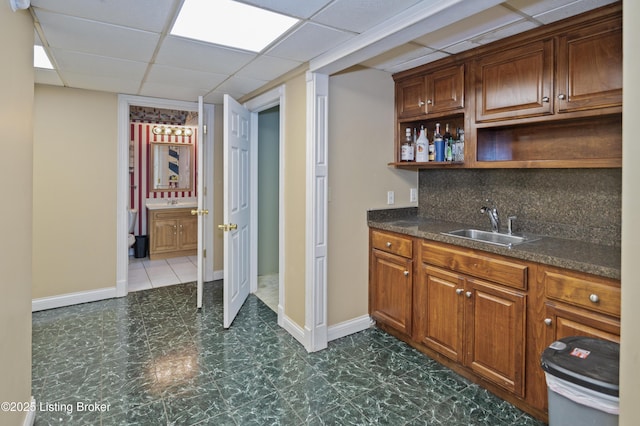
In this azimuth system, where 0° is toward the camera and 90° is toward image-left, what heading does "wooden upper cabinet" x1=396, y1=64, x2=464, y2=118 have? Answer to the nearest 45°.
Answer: approximately 45°

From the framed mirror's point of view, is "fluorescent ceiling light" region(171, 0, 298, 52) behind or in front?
in front

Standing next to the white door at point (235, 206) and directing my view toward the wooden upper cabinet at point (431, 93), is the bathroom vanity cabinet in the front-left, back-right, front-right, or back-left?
back-left

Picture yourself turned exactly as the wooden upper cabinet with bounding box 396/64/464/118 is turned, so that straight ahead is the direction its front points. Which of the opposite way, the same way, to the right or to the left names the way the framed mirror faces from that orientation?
to the left

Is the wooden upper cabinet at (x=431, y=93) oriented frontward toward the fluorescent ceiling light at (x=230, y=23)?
yes

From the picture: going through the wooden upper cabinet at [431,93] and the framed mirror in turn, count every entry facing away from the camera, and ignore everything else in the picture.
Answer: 0

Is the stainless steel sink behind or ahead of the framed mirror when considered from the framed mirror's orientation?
ahead

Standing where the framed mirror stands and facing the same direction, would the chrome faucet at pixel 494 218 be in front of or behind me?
in front

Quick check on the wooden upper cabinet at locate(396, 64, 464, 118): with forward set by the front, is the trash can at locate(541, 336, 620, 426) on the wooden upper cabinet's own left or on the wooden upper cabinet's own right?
on the wooden upper cabinet's own left

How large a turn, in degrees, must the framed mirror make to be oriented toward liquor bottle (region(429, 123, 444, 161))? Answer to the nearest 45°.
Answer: approximately 45° to its left
